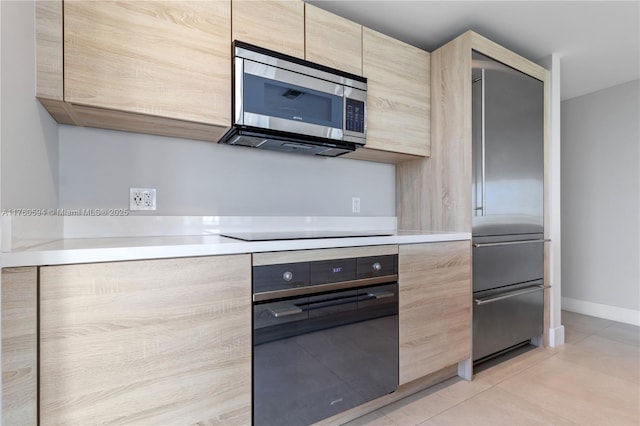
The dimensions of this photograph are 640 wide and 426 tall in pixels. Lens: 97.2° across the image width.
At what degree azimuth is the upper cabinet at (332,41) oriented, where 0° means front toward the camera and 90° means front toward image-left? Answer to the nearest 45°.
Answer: approximately 315°

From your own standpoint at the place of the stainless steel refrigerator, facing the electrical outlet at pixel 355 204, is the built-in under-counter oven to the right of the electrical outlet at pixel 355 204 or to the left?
left

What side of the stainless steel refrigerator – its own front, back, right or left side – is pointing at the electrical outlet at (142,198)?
right

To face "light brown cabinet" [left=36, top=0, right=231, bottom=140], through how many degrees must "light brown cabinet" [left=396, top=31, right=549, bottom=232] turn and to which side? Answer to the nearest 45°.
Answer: approximately 90° to its right

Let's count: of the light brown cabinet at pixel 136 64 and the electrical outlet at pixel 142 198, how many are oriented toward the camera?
2

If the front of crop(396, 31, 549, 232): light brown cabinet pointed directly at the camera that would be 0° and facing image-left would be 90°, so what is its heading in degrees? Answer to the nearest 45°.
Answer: approximately 315°

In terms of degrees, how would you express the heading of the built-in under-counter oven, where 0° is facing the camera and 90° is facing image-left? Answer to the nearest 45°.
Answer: approximately 315°
